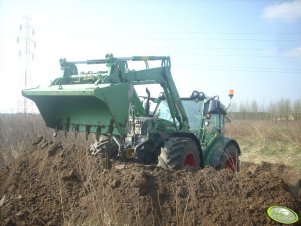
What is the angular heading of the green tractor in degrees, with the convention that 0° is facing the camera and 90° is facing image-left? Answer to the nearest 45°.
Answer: approximately 45°
